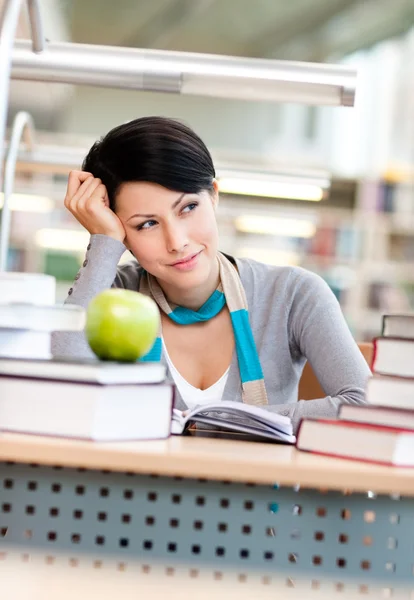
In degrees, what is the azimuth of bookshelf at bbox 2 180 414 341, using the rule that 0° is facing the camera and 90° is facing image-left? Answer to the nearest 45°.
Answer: approximately 0°

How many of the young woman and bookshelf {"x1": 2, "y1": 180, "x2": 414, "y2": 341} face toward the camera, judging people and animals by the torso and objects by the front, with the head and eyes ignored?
2

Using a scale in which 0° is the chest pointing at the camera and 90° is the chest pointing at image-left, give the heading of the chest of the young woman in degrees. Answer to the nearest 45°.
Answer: approximately 0°

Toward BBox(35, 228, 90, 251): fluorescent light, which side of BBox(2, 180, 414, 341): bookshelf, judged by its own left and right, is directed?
right

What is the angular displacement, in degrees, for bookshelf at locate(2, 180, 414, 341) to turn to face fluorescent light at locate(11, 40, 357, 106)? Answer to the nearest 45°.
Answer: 0° — it already faces it
